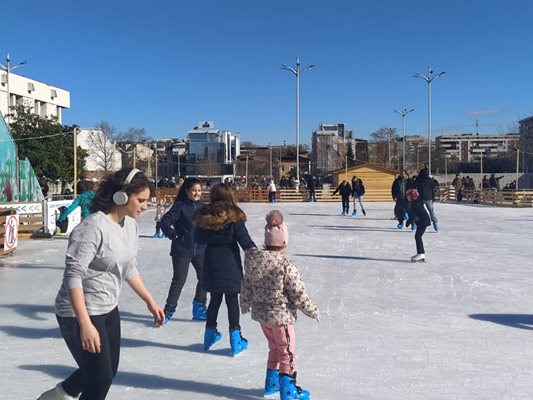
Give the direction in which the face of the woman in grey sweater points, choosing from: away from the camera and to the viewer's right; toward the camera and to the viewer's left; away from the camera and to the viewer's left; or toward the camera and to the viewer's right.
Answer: toward the camera and to the viewer's right

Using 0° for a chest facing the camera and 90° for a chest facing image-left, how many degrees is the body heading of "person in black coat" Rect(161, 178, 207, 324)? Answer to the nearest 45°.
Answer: approximately 315°

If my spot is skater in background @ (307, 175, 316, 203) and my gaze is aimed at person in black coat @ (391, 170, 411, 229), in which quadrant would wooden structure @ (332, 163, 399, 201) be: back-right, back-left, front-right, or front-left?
back-left

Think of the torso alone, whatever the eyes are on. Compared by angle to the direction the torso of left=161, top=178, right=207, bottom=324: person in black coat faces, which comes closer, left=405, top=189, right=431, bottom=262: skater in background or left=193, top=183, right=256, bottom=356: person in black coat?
the person in black coat
